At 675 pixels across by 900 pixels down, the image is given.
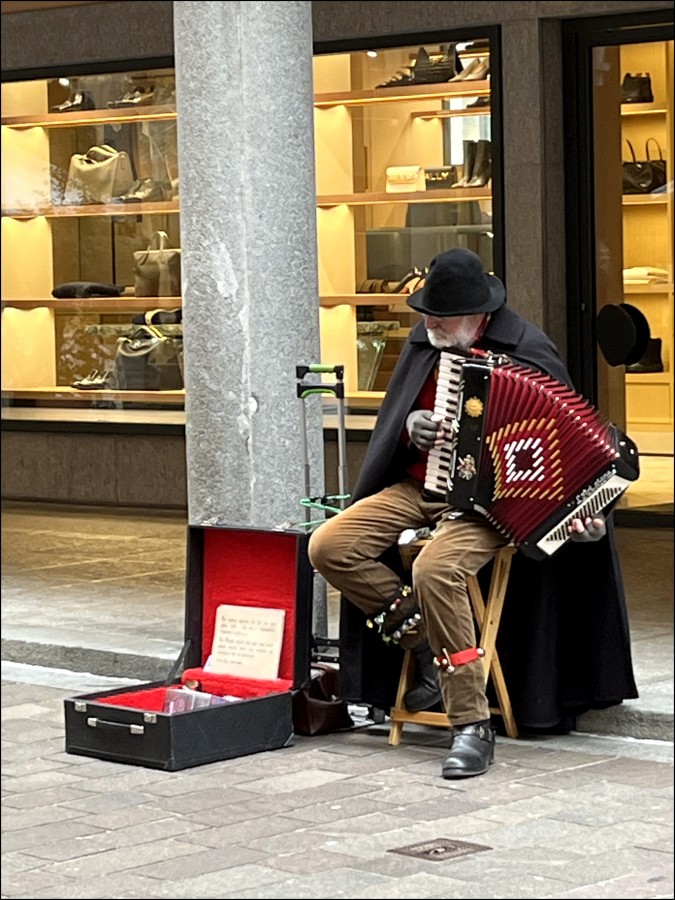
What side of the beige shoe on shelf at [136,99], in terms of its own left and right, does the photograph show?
left

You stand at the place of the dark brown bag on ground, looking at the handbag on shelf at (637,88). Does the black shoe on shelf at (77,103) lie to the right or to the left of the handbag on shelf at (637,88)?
left

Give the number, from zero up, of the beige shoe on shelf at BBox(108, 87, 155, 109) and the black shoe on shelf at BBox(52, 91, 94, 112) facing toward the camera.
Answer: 0

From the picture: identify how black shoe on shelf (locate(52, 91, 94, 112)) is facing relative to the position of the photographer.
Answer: facing to the left of the viewer

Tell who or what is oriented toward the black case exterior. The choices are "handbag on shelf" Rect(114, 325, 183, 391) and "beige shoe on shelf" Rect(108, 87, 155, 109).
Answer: the handbag on shelf

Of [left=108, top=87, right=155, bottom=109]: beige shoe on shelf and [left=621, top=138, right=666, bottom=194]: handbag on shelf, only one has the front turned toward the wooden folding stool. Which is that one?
the handbag on shelf

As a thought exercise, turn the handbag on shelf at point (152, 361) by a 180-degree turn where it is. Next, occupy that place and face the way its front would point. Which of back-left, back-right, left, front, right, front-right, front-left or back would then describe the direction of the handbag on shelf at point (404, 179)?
back-right

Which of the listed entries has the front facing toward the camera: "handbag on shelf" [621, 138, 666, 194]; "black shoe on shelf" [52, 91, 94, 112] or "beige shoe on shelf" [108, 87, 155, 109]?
the handbag on shelf

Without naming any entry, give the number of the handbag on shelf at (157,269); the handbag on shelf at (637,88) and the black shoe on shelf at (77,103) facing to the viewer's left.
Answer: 1

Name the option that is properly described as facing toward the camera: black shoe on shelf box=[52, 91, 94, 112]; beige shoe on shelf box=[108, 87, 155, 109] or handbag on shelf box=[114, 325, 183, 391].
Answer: the handbag on shelf

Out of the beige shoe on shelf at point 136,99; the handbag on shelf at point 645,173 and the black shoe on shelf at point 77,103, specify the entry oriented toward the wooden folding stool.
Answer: the handbag on shelf

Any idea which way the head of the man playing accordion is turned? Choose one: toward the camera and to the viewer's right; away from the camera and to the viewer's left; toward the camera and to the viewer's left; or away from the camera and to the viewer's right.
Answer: toward the camera and to the viewer's left
